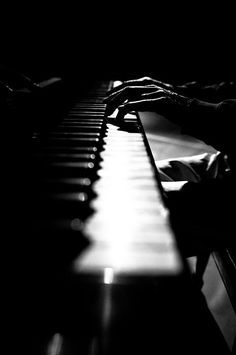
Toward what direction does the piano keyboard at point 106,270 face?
to the viewer's right
